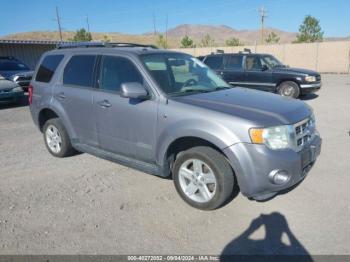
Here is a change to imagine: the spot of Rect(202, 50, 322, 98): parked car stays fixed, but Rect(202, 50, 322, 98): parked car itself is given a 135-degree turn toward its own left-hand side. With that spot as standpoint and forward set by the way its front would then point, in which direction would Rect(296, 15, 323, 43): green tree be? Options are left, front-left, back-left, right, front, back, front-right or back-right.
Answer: front

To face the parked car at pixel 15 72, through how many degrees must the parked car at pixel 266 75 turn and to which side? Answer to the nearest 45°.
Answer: approximately 135° to its right

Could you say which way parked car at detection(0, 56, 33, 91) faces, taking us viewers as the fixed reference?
facing the viewer and to the right of the viewer

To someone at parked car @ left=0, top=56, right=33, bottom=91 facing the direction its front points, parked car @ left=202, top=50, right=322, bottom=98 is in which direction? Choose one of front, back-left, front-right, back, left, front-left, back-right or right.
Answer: front

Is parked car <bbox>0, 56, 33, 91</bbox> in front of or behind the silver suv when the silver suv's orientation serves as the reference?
behind

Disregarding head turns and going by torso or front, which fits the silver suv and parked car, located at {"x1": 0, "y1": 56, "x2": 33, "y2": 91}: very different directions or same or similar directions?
same or similar directions

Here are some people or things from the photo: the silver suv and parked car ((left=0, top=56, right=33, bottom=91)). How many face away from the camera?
0

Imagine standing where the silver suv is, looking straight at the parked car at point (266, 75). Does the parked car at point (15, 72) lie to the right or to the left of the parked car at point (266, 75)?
left

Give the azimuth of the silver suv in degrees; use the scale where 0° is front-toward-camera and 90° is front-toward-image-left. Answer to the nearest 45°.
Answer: approximately 315°

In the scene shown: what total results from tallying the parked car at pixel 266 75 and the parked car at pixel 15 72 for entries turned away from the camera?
0

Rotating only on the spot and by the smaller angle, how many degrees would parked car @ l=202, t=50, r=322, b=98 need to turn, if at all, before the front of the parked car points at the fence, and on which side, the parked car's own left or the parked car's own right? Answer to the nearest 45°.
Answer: approximately 135° to the parked car's own left

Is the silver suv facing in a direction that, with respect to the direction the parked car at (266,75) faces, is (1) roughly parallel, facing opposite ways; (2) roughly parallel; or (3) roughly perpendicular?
roughly parallel

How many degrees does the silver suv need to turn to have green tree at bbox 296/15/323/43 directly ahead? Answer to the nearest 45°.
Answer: approximately 90° to its left

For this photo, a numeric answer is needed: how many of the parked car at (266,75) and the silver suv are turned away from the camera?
0

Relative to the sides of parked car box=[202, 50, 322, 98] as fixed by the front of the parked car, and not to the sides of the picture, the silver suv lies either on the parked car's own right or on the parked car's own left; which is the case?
on the parked car's own right

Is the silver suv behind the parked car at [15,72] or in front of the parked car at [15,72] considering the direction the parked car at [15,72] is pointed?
in front

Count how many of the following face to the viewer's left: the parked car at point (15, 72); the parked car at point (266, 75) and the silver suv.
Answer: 0

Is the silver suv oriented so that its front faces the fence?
no
